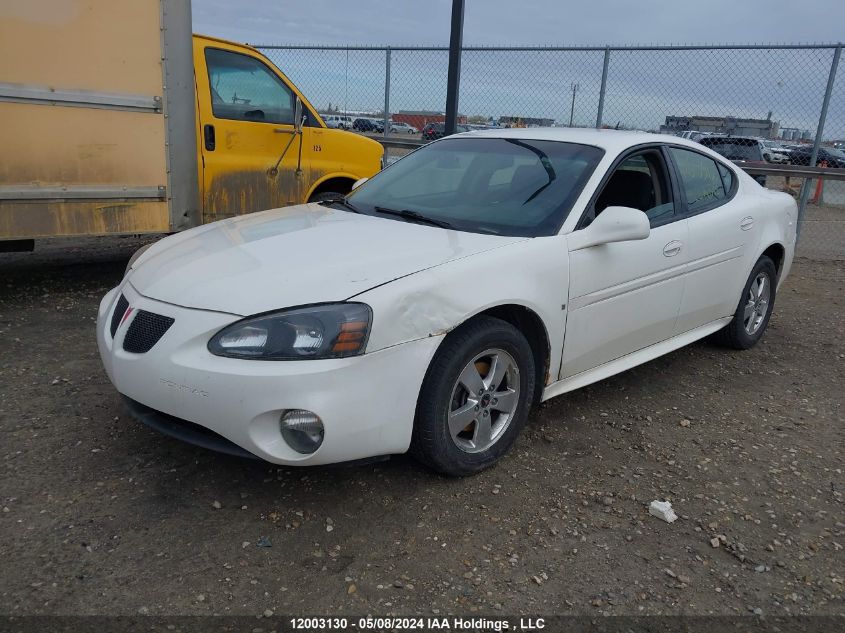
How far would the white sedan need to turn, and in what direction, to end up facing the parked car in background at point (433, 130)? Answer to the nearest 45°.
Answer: approximately 135° to its right

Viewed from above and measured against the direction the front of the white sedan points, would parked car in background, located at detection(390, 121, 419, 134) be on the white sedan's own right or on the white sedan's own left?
on the white sedan's own right

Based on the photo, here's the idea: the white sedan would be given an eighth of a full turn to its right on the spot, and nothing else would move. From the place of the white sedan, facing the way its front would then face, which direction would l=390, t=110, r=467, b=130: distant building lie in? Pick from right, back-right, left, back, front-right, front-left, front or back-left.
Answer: right

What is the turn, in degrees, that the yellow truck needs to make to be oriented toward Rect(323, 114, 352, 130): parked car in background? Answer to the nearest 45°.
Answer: approximately 45° to its left

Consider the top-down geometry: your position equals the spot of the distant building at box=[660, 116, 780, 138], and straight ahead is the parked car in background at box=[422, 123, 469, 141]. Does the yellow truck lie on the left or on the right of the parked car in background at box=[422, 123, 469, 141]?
left

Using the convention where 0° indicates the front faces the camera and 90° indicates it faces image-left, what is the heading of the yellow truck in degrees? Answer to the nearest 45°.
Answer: approximately 270°

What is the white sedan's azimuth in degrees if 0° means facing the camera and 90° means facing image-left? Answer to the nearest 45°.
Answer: approximately 45°

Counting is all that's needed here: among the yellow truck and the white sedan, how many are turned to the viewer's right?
1

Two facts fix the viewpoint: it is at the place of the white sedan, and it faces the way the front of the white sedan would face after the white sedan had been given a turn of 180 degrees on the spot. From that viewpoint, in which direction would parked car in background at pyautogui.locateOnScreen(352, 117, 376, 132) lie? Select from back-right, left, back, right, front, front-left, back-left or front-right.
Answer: front-left

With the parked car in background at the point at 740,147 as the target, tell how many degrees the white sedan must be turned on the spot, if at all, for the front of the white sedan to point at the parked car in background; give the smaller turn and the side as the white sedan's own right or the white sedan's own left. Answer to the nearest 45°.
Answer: approximately 180°

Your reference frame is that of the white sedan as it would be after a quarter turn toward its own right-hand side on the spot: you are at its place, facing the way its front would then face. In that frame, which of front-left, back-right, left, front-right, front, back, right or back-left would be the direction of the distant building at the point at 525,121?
front-right
